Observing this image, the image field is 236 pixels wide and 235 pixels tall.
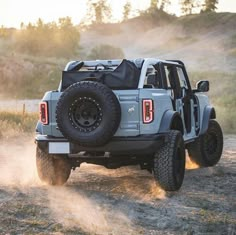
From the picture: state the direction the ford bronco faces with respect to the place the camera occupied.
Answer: facing away from the viewer and to the right of the viewer
